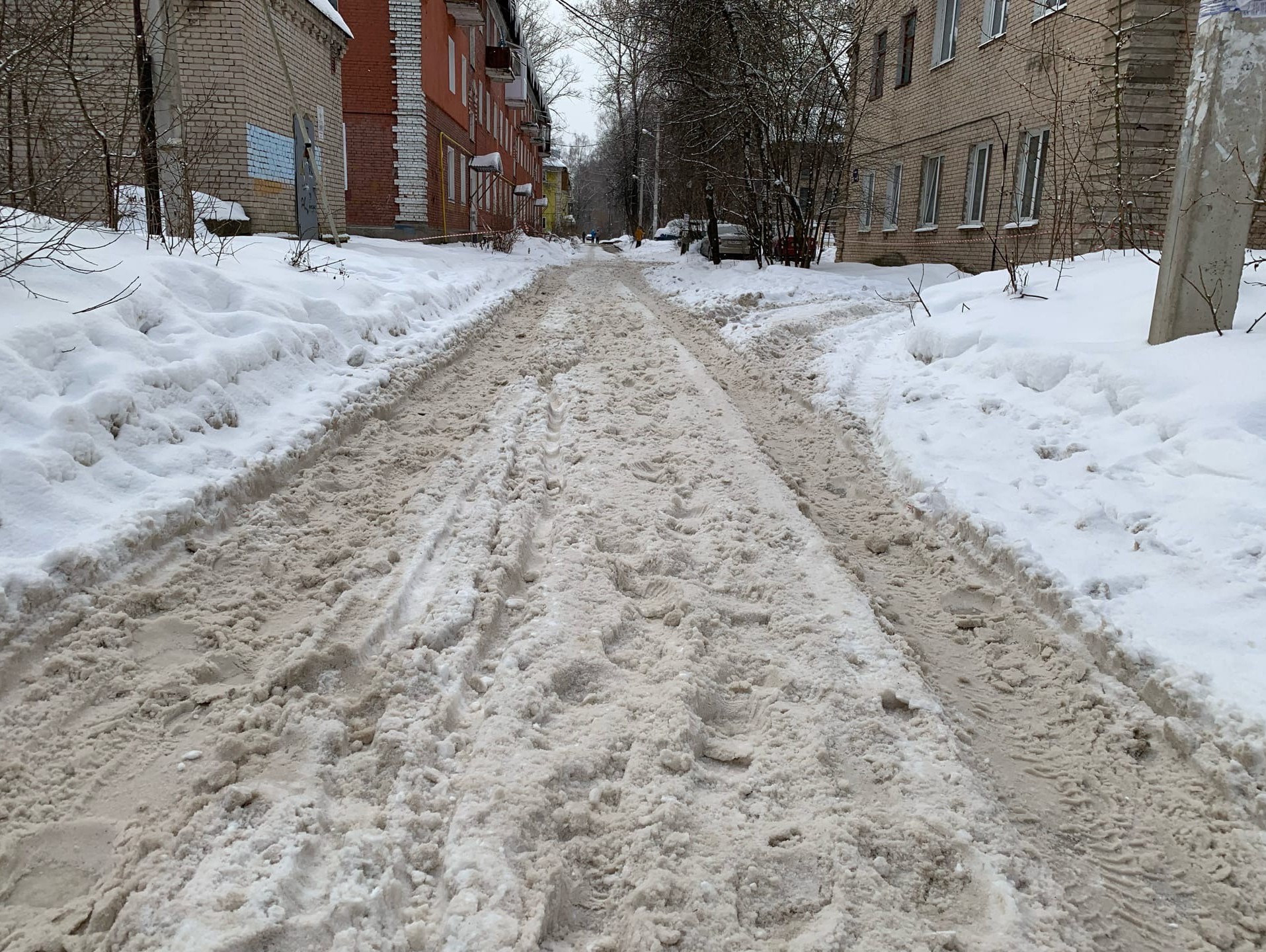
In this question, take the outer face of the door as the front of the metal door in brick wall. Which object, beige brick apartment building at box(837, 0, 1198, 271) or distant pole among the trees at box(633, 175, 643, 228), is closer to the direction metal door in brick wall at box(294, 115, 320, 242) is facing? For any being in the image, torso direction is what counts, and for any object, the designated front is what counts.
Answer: the beige brick apartment building

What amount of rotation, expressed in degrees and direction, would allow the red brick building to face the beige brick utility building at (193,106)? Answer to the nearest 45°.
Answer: approximately 90° to its right

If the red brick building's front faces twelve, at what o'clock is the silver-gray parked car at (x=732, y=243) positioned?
The silver-gray parked car is roughly at 12 o'clock from the red brick building.

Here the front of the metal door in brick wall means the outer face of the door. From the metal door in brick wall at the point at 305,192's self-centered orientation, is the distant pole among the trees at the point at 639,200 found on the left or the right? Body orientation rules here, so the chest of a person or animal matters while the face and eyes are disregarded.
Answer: on its left

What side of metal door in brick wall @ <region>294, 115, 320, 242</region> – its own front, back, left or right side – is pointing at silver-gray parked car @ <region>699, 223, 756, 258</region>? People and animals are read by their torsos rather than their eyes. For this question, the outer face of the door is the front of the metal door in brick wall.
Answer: left

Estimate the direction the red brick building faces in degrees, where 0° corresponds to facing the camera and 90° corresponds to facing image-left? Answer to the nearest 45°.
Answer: approximately 270°

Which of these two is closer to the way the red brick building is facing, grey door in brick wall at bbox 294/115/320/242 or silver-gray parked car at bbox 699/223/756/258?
the silver-gray parked car

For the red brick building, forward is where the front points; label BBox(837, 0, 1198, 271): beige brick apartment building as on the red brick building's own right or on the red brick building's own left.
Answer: on the red brick building's own right

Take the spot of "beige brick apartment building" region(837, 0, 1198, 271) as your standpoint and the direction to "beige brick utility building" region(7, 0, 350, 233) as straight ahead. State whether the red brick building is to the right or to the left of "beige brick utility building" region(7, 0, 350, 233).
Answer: right
